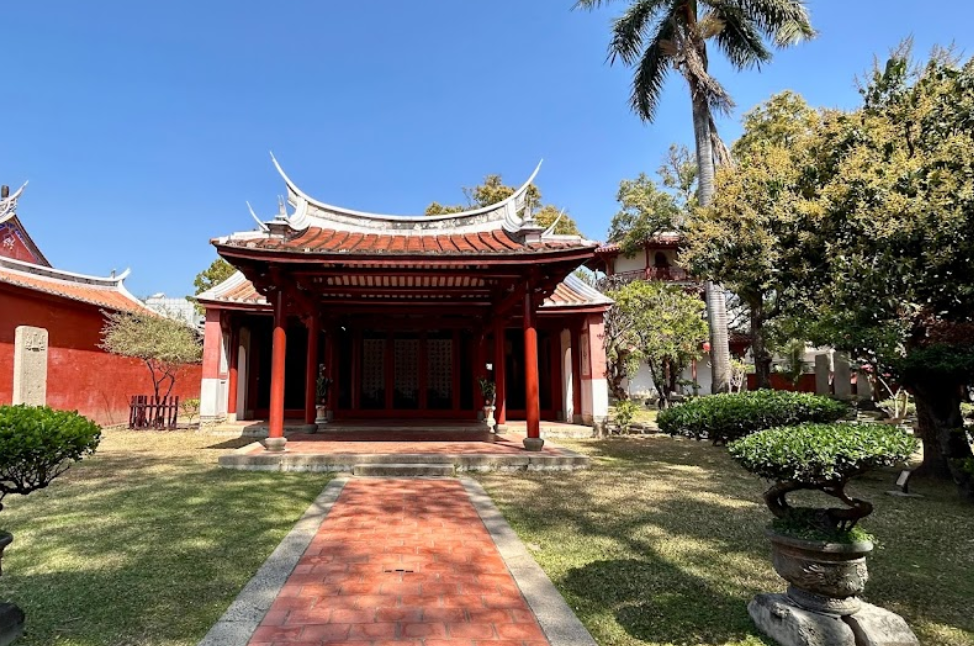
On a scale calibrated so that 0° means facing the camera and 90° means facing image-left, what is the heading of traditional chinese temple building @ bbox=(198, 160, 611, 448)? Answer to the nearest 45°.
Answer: approximately 0°

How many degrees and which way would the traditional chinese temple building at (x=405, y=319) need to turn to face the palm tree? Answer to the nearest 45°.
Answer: approximately 90° to its left

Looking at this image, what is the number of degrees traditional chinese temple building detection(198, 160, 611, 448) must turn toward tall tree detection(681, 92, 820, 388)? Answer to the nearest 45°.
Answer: approximately 135° to its left

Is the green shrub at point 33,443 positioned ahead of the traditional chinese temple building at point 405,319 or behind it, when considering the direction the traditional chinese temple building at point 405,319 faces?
ahead

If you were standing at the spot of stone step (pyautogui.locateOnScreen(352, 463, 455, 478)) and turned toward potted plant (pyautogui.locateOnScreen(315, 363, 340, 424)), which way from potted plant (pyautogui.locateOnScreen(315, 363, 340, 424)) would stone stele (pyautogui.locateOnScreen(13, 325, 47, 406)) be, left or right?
left

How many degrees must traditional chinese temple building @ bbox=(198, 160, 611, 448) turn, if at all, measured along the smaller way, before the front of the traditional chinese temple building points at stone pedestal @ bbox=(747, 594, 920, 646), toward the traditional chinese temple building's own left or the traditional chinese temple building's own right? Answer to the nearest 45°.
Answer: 0° — it already faces it

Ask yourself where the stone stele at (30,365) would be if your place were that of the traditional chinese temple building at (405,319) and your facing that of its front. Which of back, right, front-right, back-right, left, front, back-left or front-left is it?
right

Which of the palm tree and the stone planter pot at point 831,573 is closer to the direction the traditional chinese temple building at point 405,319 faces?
the stone planter pot

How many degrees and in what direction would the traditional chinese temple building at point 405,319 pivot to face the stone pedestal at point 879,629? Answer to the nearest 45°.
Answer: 0° — it already faces it

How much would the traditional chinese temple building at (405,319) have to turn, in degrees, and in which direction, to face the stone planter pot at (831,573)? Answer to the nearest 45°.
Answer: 0° — it already faces it
